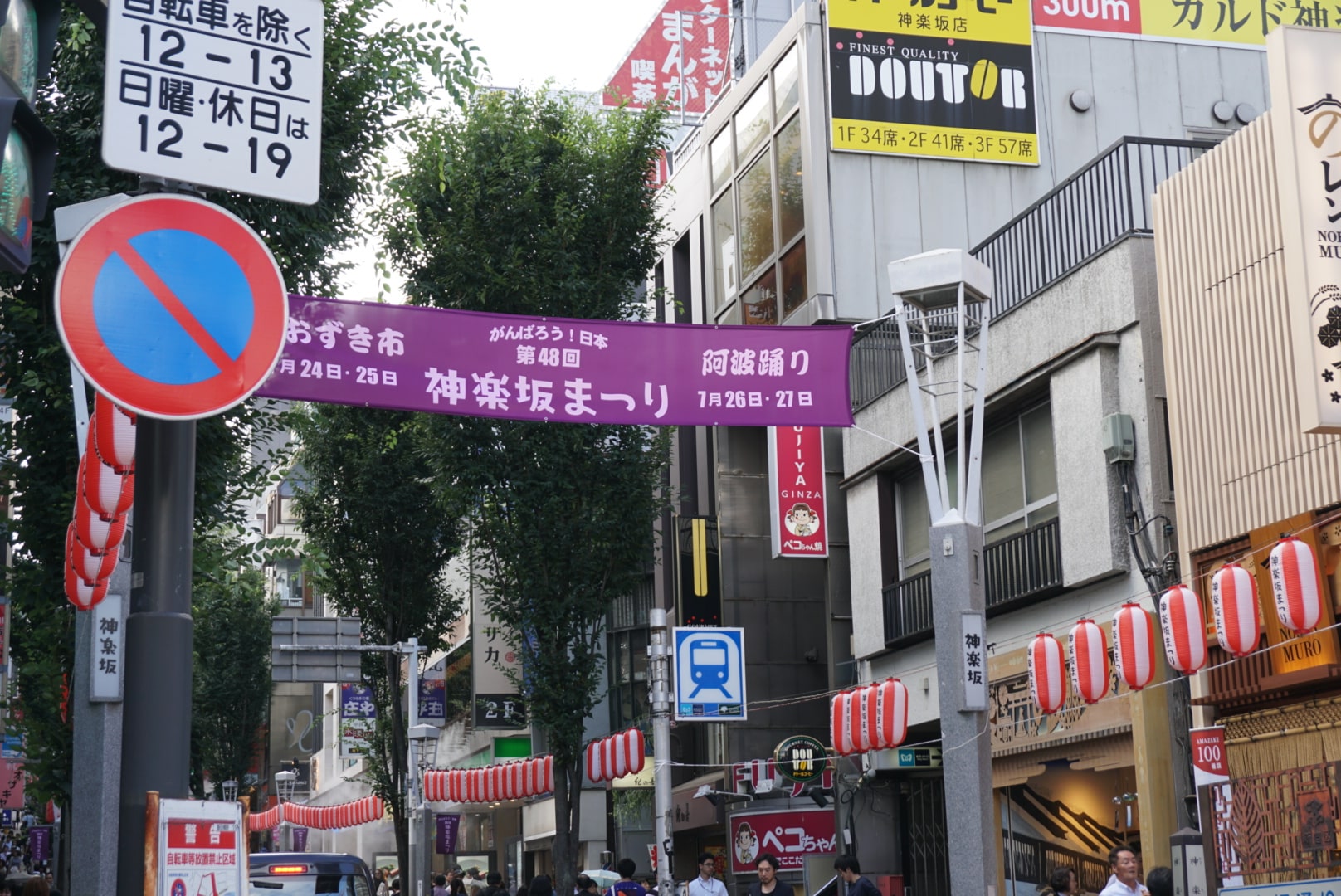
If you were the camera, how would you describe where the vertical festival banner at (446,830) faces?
facing the viewer

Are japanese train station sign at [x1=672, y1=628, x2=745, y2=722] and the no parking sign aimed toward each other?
no

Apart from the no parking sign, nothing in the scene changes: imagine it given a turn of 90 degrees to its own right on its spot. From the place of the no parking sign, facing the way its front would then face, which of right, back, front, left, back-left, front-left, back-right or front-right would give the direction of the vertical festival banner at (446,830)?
right

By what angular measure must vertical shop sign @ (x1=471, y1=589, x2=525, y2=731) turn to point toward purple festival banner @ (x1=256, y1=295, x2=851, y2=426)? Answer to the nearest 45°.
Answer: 0° — it already faces it

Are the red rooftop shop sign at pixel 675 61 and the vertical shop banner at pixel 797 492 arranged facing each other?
no

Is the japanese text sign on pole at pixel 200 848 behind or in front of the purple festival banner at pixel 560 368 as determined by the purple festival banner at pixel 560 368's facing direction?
in front

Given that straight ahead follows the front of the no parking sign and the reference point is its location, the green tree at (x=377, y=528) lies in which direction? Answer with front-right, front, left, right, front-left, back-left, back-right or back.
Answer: back

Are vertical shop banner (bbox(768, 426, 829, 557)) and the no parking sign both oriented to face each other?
no

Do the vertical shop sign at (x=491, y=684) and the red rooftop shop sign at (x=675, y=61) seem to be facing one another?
no

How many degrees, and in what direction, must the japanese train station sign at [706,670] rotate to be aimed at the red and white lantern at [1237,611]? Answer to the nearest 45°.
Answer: approximately 45° to its left

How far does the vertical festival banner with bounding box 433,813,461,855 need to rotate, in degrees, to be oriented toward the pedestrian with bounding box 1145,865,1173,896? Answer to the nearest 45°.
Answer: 0° — it already faces them

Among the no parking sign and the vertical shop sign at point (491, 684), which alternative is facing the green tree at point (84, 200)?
the vertical shop sign

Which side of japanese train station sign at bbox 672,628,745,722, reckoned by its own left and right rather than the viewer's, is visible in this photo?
front

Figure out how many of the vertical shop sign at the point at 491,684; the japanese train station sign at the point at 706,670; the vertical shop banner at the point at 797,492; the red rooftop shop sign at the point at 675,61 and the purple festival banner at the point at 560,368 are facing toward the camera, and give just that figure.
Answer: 5

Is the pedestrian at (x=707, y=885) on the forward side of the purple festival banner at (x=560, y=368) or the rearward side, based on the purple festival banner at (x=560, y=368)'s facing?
on the rearward side

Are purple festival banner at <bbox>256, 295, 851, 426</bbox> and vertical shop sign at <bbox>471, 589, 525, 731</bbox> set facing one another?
no

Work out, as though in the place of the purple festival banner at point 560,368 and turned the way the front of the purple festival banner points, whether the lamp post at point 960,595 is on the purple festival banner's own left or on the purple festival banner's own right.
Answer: on the purple festival banner's own left

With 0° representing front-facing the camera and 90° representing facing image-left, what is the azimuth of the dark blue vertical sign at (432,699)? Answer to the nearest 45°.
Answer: approximately 0°
